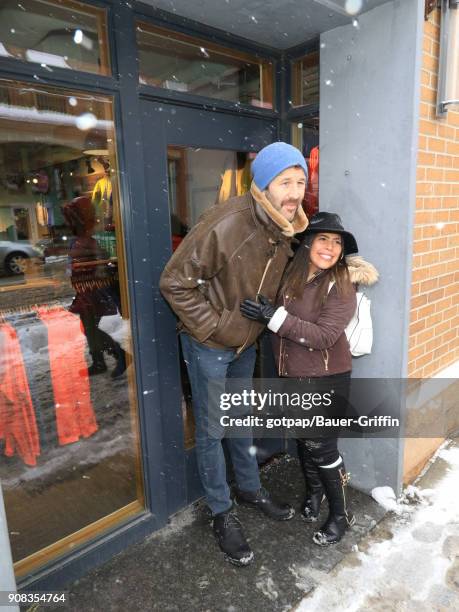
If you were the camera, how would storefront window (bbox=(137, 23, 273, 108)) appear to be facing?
facing the viewer and to the right of the viewer

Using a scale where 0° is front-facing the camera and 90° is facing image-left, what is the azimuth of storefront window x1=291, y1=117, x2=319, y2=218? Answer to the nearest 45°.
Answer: approximately 45°

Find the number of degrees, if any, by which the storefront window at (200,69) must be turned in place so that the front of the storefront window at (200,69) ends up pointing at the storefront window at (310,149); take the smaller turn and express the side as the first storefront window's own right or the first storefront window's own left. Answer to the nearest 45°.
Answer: approximately 90° to the first storefront window's own left

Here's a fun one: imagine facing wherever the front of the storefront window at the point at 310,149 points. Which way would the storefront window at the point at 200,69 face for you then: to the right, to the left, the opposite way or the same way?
to the left

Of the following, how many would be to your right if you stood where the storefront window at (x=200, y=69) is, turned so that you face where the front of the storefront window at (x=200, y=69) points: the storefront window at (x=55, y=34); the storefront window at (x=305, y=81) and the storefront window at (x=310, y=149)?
1

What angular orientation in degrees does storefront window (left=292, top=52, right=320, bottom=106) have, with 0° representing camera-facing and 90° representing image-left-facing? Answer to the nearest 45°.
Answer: approximately 45°

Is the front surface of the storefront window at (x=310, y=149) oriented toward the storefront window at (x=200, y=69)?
yes

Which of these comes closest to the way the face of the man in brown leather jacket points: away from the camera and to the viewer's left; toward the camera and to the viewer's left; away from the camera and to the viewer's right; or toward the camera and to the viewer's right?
toward the camera and to the viewer's right

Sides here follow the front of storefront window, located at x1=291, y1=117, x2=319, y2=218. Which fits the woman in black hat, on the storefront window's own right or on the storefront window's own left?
on the storefront window's own left

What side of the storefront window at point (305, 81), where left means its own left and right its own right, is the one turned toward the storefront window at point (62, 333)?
front
